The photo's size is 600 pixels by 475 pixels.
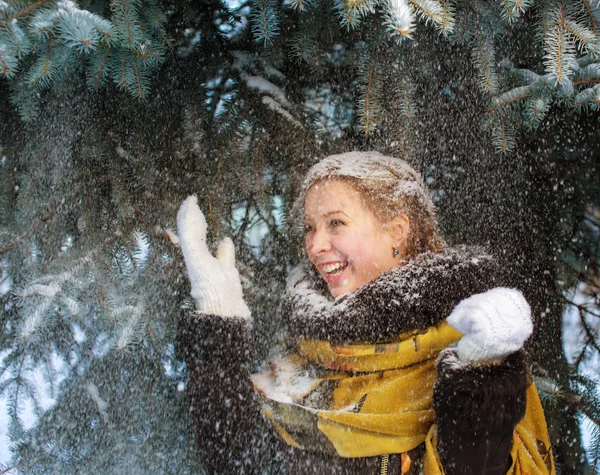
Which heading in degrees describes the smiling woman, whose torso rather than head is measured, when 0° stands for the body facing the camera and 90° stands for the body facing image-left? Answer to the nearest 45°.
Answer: approximately 45°
